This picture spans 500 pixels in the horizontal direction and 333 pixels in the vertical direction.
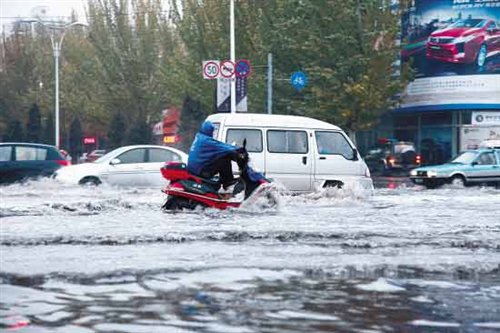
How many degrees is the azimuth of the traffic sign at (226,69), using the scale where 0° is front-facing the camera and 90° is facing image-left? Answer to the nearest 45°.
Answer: approximately 0°

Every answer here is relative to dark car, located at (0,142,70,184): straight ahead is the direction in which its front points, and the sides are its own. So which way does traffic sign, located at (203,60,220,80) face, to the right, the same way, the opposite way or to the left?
to the left

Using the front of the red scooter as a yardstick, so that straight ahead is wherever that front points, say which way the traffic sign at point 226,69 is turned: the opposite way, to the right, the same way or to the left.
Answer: to the right

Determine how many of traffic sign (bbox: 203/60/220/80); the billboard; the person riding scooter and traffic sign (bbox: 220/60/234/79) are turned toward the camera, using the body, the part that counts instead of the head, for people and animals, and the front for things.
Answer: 3

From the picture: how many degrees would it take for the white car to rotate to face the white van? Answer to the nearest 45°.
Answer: approximately 135° to its left

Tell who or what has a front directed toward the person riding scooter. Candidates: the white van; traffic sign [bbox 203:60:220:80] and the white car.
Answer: the traffic sign

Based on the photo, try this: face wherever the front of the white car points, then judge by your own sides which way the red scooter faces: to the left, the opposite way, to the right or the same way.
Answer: the opposite way

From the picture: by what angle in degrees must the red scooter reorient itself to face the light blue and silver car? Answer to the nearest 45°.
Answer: approximately 45° to its left

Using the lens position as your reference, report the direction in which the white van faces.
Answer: facing to the right of the viewer

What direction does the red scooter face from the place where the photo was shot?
facing to the right of the viewer

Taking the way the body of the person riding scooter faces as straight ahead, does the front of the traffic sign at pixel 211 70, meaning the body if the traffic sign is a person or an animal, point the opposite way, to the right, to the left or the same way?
to the right
